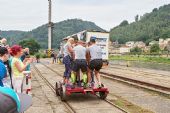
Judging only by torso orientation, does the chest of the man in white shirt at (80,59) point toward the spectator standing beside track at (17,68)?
no

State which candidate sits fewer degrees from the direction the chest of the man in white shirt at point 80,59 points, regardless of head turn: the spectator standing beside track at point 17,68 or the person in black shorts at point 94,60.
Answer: the person in black shorts

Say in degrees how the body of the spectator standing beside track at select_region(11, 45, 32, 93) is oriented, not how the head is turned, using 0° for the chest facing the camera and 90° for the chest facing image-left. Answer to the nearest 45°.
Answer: approximately 270°

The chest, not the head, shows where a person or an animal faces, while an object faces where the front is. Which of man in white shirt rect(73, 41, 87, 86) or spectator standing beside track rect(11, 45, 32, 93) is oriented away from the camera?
the man in white shirt

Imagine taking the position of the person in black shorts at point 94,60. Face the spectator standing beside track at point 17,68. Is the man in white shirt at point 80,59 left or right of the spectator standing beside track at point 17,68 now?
right

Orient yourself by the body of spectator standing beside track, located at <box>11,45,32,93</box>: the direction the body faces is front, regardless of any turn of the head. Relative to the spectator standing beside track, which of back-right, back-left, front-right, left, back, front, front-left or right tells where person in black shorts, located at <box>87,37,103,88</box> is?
front-left

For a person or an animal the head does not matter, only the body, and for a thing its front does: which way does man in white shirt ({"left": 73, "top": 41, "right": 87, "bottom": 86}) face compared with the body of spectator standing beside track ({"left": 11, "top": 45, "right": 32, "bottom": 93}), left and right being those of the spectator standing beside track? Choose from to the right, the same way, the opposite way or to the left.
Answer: to the left

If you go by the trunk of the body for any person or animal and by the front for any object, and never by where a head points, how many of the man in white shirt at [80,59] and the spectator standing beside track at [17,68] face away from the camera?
1

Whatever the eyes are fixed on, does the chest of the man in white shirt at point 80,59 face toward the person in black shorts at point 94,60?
no

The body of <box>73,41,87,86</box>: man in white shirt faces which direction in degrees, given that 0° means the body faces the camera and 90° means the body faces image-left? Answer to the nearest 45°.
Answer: approximately 180°
